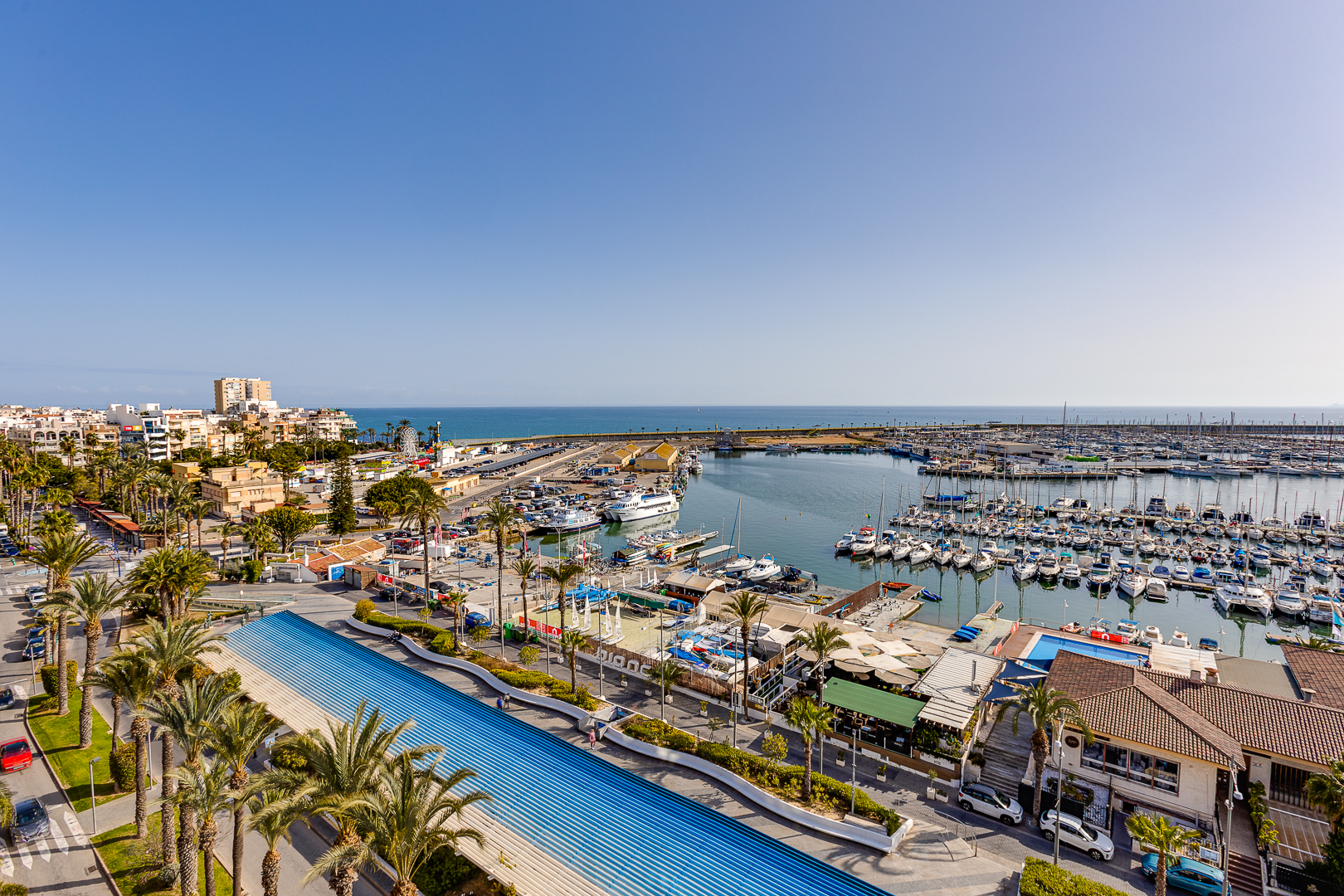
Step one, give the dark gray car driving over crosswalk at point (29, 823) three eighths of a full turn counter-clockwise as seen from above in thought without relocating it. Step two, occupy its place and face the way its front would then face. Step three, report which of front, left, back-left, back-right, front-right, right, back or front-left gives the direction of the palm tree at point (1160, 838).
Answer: right

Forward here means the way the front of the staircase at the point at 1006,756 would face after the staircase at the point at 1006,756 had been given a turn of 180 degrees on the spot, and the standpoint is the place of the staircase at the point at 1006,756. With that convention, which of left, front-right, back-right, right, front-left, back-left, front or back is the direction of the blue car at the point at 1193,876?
right

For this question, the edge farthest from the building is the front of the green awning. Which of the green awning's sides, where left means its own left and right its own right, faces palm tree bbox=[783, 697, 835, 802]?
front

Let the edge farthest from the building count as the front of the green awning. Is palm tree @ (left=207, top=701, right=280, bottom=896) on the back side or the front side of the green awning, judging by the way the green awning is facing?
on the front side

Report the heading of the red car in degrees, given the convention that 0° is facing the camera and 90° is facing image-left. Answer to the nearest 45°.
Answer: approximately 0°

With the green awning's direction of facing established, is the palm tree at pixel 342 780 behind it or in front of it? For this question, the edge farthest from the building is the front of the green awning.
in front

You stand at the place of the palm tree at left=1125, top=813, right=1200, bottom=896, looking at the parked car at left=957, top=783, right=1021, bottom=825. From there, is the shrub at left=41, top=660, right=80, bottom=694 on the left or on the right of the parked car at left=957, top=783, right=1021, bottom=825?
left

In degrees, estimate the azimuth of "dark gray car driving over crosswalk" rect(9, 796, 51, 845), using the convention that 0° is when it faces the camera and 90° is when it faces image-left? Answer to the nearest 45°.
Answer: approximately 0°
